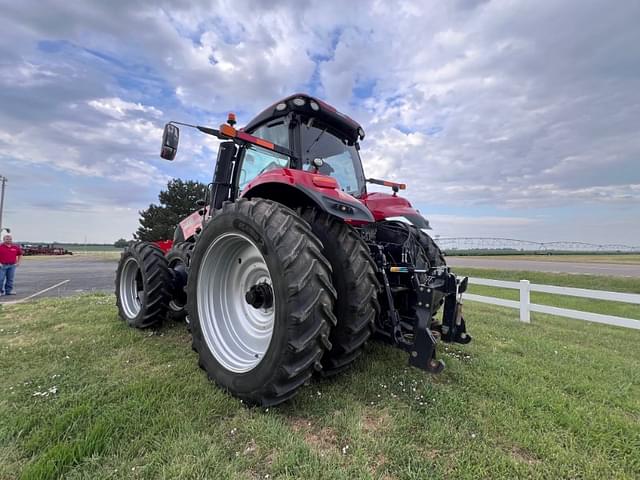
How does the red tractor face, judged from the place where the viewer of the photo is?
facing away from the viewer and to the left of the viewer

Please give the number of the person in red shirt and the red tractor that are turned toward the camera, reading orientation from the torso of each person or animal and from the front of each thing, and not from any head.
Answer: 1

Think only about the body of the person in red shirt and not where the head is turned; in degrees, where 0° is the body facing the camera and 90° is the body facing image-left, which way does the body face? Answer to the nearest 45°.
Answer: approximately 0°

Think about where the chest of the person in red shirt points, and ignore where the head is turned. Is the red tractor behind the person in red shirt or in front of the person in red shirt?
in front

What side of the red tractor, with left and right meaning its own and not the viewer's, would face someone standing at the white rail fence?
right

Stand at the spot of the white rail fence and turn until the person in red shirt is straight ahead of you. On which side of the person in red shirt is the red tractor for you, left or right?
left

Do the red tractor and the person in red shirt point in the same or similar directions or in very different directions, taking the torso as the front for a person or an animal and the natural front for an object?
very different directions

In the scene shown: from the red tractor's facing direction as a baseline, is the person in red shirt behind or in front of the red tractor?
in front
